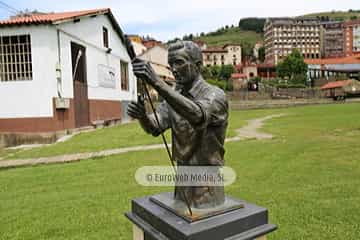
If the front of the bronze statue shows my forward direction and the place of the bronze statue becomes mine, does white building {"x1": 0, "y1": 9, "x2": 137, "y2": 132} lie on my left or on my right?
on my right

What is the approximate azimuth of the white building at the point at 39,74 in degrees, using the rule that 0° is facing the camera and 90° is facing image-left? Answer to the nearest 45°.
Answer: approximately 315°

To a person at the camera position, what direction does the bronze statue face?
facing the viewer and to the left of the viewer

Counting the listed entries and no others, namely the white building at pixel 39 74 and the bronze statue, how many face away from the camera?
0

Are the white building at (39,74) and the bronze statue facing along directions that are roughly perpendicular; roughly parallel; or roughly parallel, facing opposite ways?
roughly perpendicular

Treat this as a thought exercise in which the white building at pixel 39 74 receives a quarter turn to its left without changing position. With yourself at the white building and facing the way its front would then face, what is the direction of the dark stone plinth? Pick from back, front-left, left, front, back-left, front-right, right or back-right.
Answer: back-right

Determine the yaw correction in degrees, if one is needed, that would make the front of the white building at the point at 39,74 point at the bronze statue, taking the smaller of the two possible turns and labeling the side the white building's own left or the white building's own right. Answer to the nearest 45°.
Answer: approximately 45° to the white building's own right
